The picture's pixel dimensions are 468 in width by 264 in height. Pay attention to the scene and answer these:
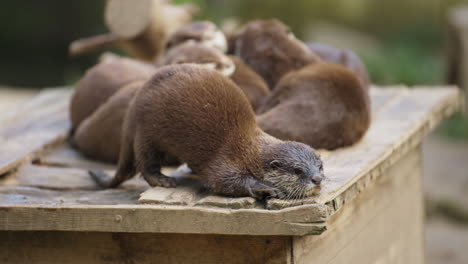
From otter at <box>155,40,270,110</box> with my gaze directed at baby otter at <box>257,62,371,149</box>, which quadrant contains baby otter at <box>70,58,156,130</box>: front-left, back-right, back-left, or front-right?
back-right

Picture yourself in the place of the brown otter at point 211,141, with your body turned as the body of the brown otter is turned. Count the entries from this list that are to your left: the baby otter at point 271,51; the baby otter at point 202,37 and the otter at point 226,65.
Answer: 3

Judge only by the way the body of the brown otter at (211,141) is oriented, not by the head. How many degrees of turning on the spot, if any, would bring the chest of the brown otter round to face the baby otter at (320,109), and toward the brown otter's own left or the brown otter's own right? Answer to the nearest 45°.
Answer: approximately 45° to the brown otter's own left

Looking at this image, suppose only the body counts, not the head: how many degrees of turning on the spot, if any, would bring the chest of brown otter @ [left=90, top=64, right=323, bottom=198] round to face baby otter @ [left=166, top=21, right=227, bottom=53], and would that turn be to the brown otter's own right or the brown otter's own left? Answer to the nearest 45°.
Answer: approximately 90° to the brown otter's own left

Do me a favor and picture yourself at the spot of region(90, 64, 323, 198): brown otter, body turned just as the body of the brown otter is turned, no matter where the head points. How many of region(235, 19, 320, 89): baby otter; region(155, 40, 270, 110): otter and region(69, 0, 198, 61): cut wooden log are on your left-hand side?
3

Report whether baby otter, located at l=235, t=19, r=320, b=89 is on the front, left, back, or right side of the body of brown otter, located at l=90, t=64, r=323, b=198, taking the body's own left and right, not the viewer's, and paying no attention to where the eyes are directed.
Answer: left

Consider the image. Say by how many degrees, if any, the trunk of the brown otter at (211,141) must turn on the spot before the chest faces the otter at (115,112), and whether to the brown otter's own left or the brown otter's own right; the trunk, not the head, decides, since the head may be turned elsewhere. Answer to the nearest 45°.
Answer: approximately 135° to the brown otter's own left

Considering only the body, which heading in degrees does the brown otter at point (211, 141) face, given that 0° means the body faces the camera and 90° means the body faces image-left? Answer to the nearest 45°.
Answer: approximately 270°

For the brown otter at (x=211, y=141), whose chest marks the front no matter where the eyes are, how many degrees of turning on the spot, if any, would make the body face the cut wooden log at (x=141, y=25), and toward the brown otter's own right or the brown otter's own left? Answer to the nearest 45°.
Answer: approximately 90° to the brown otter's own left

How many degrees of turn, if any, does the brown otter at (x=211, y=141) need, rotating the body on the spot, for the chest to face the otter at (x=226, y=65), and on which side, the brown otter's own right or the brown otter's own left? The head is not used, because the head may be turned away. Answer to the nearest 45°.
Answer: approximately 90° to the brown otter's own left
